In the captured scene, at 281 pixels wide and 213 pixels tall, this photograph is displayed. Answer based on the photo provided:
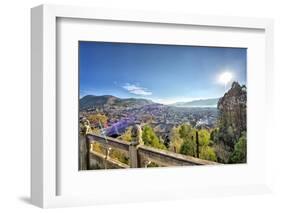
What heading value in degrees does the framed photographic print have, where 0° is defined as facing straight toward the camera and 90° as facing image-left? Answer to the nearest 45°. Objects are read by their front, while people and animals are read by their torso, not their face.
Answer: approximately 315°
